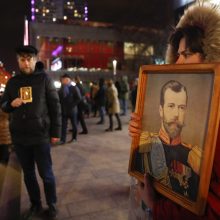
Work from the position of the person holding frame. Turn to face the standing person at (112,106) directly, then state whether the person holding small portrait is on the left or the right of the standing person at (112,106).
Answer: left

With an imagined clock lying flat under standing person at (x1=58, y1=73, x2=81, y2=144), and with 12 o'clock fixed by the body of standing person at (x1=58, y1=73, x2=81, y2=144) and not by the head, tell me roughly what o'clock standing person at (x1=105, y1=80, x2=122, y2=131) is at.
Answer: standing person at (x1=105, y1=80, x2=122, y2=131) is roughly at 6 o'clock from standing person at (x1=58, y1=73, x2=81, y2=144).

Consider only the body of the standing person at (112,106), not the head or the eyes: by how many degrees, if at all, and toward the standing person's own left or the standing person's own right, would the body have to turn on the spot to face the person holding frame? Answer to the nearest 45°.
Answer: approximately 90° to the standing person's own left

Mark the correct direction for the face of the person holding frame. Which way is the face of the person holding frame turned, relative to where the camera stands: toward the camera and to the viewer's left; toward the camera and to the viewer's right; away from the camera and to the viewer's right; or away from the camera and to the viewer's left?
toward the camera and to the viewer's left

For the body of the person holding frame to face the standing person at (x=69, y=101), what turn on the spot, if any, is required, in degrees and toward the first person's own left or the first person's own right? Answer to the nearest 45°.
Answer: approximately 90° to the first person's own right

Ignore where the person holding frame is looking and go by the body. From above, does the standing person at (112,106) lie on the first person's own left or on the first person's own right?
on the first person's own right
